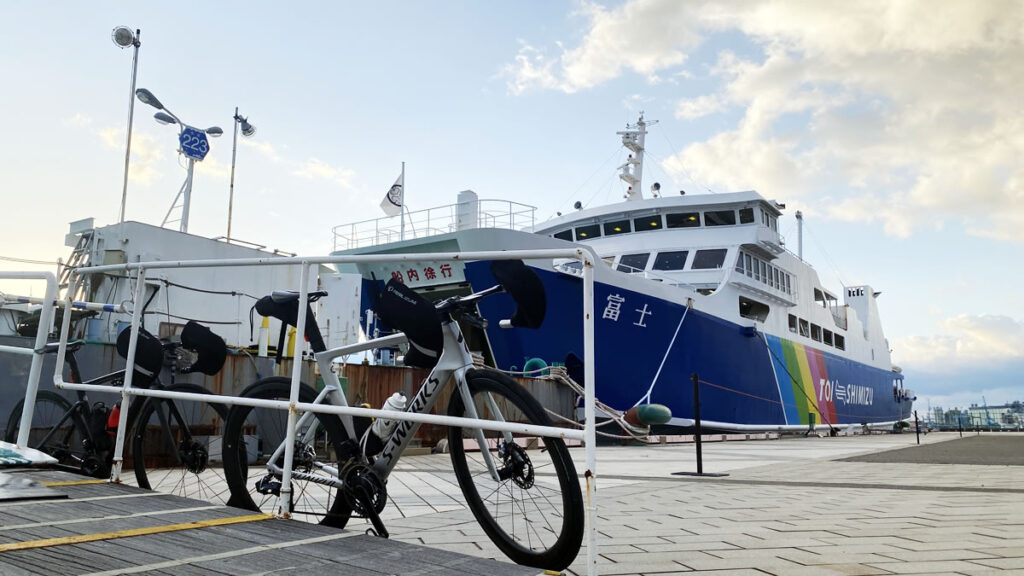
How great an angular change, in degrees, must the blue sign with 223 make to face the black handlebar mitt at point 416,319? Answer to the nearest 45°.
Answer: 0° — it already faces it

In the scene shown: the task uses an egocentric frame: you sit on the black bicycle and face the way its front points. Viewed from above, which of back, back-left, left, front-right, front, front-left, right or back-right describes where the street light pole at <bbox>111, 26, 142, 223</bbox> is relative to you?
back-left

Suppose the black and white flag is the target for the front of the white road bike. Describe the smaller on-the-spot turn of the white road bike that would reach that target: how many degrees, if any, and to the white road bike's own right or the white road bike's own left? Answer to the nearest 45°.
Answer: approximately 135° to the white road bike's own left

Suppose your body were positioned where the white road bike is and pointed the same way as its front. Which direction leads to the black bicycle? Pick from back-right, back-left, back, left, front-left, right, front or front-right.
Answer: back

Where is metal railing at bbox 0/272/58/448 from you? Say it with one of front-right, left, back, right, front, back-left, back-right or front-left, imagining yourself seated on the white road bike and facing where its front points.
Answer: back

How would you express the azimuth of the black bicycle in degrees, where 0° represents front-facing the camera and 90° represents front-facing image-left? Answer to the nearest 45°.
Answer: approximately 315°

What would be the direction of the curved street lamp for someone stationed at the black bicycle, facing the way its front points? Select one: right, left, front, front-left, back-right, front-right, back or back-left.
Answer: back-left

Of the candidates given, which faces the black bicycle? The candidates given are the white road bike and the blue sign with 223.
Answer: the blue sign with 223

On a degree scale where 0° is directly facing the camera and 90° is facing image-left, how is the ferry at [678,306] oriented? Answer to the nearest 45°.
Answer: approximately 45°
